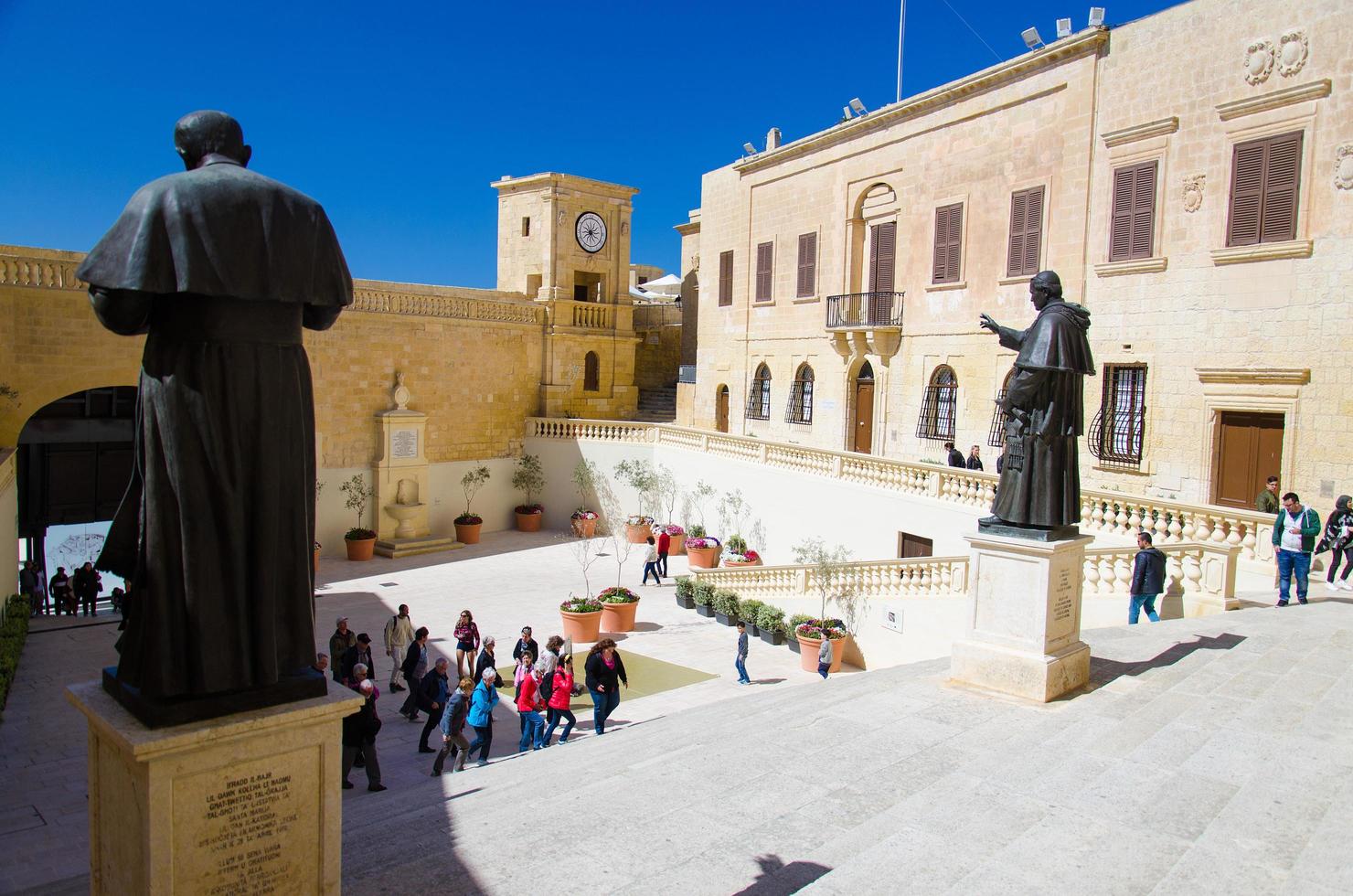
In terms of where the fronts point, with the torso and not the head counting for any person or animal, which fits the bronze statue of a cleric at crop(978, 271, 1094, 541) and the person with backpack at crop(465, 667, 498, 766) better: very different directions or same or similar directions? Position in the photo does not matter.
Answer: very different directions

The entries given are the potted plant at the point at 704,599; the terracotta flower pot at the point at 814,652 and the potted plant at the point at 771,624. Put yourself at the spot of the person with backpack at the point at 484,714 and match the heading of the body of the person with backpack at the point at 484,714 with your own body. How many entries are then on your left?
3

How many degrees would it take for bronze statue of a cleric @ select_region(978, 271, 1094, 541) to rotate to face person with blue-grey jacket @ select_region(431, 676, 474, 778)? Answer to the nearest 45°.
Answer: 0° — it already faces them

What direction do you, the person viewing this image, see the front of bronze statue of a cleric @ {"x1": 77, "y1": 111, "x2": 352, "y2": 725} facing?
facing away from the viewer

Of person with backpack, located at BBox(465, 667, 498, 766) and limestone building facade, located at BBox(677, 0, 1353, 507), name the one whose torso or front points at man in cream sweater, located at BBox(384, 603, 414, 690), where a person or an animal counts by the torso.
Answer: the limestone building facade

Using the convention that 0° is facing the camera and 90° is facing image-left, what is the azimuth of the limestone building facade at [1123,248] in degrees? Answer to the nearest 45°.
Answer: approximately 45°

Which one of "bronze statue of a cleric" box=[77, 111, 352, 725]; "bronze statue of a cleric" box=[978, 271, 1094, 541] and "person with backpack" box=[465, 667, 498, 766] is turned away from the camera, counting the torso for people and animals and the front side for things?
"bronze statue of a cleric" box=[77, 111, 352, 725]

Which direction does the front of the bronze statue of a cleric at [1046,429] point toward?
to the viewer's left

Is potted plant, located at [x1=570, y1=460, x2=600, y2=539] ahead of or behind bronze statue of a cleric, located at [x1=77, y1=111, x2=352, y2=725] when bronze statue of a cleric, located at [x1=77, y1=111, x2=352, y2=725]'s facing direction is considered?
ahead

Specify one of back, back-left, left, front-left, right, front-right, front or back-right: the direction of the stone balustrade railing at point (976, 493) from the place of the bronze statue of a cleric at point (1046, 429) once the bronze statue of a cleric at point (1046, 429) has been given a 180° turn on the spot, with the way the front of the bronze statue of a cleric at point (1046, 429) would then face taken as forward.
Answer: left

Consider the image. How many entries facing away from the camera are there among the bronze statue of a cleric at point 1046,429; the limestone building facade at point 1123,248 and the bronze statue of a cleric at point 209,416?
1

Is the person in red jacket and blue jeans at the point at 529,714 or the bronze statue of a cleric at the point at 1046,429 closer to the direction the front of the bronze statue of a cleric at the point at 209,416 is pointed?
the person in red jacket and blue jeans
